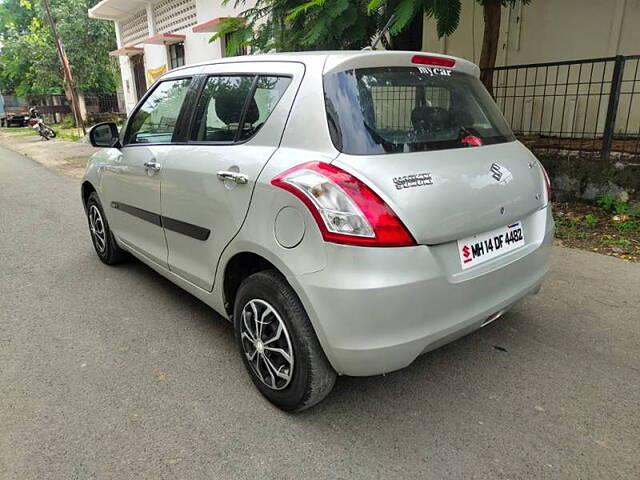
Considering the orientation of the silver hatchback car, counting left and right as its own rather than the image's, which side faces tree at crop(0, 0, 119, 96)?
front

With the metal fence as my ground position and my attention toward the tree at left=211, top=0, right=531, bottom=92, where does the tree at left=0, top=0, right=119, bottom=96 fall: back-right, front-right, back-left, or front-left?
front-right

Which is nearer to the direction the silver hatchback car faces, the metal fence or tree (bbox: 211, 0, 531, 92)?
the tree

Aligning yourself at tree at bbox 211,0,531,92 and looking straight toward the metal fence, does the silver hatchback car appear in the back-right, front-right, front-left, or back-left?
front-right

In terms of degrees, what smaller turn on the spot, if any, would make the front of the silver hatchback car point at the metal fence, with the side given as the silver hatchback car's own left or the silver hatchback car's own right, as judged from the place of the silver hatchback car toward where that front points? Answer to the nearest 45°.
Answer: approximately 90° to the silver hatchback car's own right

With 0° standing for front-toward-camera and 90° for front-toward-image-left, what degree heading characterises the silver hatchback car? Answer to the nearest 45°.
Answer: approximately 135°

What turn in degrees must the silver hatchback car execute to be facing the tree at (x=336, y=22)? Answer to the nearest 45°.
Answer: approximately 45° to its right

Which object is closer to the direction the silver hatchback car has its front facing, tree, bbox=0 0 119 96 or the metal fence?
the tree
